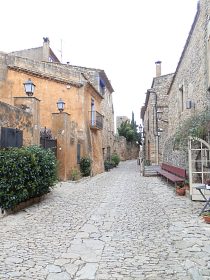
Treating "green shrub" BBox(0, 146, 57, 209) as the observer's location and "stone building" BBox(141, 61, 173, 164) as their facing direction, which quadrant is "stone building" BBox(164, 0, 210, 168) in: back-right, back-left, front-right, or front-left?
front-right

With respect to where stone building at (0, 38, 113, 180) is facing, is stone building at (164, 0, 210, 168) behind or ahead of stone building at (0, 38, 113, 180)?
ahead

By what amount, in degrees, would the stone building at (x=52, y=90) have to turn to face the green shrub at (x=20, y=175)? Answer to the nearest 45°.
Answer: approximately 45° to its right

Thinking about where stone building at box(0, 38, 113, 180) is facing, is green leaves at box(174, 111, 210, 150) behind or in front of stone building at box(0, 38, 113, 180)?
in front

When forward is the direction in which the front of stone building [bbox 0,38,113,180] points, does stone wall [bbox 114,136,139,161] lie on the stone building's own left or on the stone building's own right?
on the stone building's own left

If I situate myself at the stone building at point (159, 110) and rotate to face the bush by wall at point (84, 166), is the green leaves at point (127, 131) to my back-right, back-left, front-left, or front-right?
back-right

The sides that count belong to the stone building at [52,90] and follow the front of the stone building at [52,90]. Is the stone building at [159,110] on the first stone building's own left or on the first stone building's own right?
on the first stone building's own left

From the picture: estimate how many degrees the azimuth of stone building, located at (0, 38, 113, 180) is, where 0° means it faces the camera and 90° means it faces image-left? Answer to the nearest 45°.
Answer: approximately 315°
